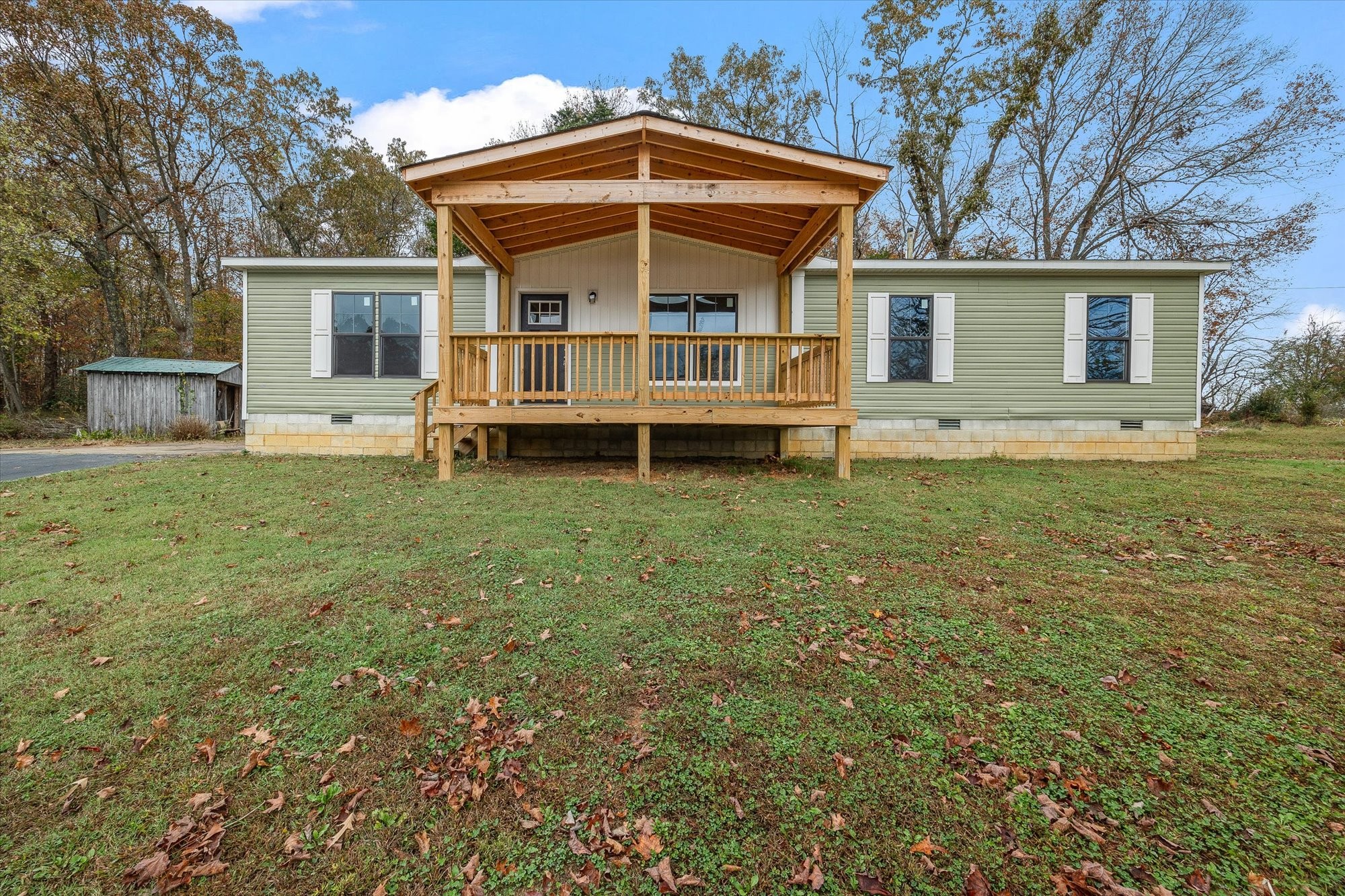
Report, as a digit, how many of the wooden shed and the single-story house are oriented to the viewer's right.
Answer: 1

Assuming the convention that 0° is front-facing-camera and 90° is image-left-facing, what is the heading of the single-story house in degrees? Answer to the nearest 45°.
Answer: approximately 0°

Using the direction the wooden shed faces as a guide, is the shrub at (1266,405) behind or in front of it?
in front

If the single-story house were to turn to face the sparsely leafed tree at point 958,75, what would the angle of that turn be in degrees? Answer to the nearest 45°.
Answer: approximately 135° to its left

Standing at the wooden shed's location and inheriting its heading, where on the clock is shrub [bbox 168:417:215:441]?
The shrub is roughly at 2 o'clock from the wooden shed.

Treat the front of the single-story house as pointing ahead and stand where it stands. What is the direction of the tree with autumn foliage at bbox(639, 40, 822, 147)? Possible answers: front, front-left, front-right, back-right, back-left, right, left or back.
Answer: back

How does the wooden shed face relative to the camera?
to the viewer's right

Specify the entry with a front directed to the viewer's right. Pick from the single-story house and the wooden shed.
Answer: the wooden shed

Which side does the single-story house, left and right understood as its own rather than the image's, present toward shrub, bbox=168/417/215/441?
right
